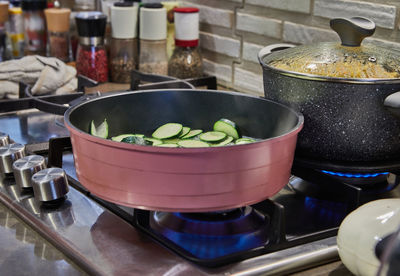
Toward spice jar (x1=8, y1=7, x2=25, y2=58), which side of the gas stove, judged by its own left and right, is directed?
right

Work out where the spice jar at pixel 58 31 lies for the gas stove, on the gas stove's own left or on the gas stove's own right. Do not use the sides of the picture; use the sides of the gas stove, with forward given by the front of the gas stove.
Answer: on the gas stove's own right

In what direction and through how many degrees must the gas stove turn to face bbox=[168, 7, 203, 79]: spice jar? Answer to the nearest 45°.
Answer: approximately 135° to its right

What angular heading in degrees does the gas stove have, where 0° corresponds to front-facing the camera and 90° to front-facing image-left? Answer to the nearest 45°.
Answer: approximately 45°
